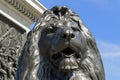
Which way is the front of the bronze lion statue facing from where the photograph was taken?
facing the viewer
